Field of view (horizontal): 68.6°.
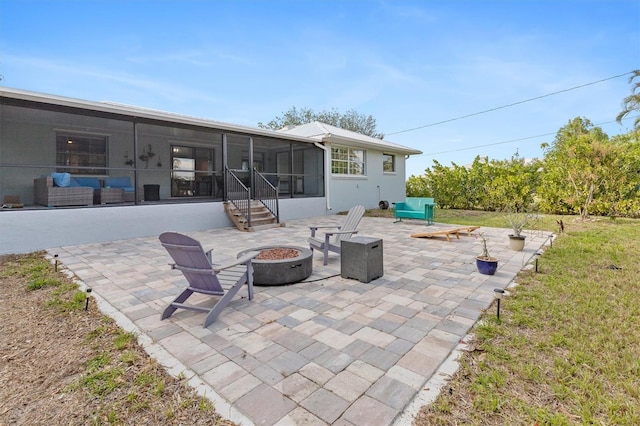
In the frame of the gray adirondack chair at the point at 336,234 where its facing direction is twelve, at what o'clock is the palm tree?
The palm tree is roughly at 6 o'clock from the gray adirondack chair.

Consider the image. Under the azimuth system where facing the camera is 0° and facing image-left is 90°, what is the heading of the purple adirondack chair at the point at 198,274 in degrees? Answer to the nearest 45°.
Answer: approximately 225°

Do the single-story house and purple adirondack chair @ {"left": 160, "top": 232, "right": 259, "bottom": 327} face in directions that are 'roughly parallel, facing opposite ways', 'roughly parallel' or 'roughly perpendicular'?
roughly perpendicular

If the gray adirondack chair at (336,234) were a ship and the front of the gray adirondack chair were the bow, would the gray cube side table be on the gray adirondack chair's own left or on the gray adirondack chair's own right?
on the gray adirondack chair's own left

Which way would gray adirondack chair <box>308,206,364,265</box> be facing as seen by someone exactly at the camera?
facing the viewer and to the left of the viewer

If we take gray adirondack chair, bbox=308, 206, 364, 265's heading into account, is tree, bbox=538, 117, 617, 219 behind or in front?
behind

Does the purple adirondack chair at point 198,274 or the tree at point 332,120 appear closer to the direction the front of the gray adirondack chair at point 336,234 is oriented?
the purple adirondack chair

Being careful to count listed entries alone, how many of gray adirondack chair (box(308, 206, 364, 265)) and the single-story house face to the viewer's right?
0

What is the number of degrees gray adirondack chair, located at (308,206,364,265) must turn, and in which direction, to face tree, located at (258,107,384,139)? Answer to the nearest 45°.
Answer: approximately 135° to its right

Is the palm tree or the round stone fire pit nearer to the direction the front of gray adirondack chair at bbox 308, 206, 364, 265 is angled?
the round stone fire pit
